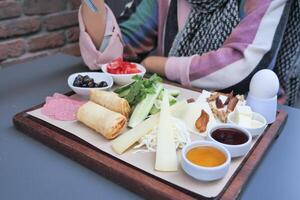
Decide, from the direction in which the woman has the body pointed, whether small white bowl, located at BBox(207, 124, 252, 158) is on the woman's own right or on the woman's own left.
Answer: on the woman's own left

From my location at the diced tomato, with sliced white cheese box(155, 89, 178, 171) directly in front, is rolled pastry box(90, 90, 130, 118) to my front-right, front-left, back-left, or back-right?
front-right

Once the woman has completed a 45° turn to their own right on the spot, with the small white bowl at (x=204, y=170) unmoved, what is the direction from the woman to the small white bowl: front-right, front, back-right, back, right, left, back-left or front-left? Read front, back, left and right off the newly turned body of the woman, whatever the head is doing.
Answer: left

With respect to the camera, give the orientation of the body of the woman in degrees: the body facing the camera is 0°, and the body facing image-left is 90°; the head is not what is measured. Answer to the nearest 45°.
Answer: approximately 45°
